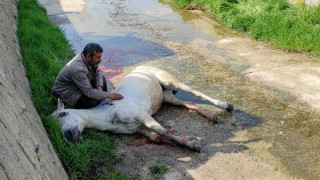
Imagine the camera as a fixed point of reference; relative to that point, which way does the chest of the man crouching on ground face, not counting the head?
to the viewer's right

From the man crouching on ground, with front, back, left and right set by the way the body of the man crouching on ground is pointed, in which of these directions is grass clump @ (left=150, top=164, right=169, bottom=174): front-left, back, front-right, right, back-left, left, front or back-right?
front-right
